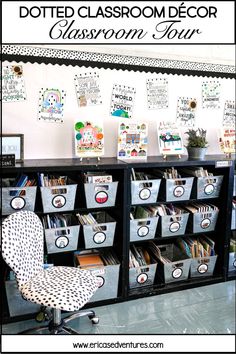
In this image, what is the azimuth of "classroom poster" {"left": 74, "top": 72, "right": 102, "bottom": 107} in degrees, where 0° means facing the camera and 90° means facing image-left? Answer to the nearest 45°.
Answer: approximately 0°

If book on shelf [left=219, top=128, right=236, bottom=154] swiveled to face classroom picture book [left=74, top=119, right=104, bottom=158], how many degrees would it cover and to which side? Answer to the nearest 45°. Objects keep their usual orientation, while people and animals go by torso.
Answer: approximately 45° to its right

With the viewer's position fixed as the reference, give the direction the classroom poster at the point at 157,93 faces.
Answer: facing the viewer

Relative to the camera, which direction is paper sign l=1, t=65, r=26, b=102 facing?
toward the camera

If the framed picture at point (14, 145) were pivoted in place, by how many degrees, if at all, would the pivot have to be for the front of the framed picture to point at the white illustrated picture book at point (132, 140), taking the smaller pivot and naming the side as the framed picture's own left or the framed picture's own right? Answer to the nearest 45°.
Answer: approximately 90° to the framed picture's own left

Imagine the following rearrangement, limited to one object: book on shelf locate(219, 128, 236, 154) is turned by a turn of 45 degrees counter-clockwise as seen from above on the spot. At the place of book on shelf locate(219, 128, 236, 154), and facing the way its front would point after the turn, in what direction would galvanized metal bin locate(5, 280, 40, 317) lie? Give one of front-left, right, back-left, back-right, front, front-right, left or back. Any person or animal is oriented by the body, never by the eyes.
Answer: right

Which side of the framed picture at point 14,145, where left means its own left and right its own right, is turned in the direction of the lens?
front

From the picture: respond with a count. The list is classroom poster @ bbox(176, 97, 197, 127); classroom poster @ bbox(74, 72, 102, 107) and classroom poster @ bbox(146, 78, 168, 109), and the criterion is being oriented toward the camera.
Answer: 3

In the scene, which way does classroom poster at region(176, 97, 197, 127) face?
toward the camera

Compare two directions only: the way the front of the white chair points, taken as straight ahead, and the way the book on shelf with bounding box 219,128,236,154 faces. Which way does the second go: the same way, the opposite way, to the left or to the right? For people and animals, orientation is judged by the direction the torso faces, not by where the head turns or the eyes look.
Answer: to the right
